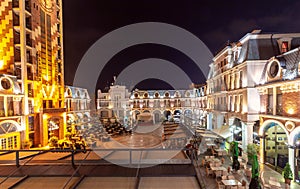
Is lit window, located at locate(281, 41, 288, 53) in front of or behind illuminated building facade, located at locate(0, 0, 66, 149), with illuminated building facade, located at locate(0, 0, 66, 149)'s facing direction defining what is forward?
in front

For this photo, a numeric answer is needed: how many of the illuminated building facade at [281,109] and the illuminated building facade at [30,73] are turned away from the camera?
0

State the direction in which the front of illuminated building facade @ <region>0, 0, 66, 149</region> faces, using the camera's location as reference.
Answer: facing the viewer and to the right of the viewer

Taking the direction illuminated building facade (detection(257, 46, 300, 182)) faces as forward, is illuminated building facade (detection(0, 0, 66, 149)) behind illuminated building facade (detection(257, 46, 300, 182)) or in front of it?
in front

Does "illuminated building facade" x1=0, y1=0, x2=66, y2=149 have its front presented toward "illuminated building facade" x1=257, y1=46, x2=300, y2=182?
yes
